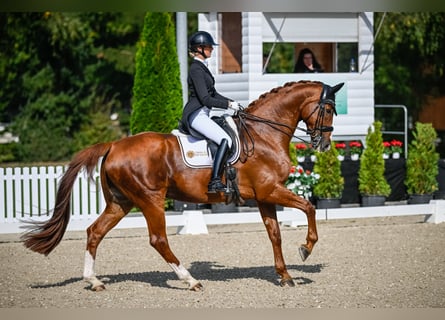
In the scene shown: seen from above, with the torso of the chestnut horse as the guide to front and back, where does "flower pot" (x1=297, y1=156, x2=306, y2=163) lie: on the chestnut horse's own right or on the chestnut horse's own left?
on the chestnut horse's own left

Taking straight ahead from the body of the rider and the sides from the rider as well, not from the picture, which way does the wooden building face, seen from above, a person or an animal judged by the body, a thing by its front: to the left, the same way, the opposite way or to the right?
to the right

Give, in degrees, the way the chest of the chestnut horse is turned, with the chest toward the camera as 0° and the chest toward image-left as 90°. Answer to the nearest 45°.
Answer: approximately 270°

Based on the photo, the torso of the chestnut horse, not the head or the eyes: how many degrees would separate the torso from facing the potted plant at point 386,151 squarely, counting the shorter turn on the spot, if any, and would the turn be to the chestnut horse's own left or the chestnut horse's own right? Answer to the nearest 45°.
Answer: approximately 45° to the chestnut horse's own left

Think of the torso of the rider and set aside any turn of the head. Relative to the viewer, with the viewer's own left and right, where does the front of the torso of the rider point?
facing to the right of the viewer

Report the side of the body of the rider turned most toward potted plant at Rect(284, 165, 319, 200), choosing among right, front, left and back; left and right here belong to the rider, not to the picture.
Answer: left

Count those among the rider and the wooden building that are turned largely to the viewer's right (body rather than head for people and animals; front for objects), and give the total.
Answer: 1

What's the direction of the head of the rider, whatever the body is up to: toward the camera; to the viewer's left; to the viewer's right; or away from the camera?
to the viewer's right

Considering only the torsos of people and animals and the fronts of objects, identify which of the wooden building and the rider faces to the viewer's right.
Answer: the rider
